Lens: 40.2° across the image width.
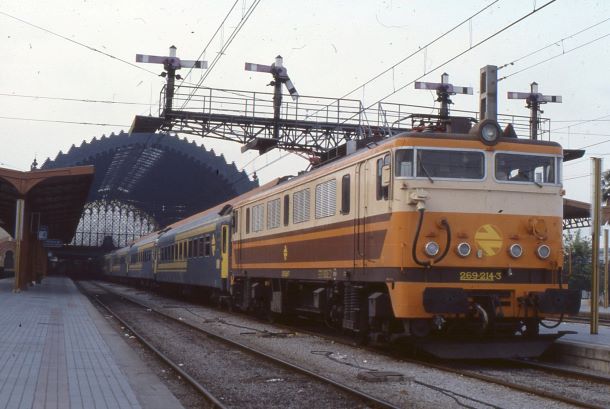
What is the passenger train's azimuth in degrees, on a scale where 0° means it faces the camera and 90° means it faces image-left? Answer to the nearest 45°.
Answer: approximately 315°
